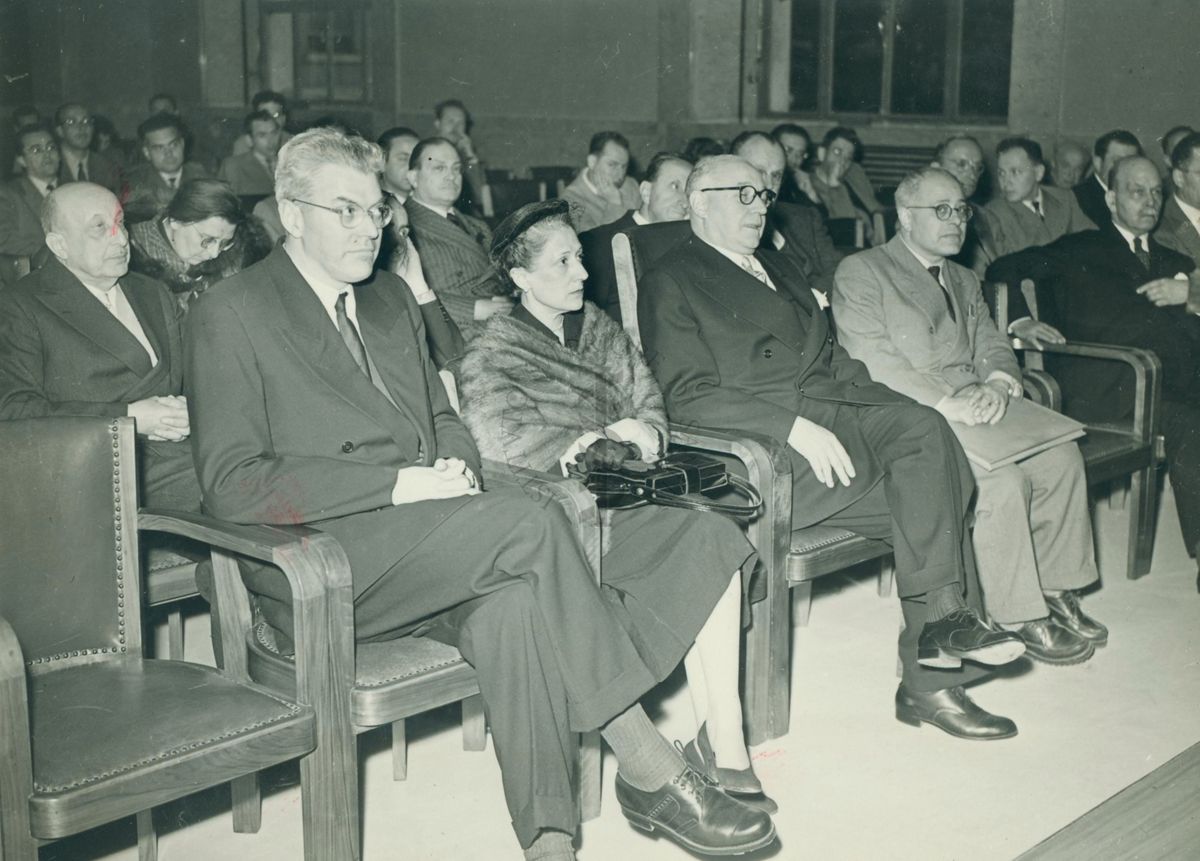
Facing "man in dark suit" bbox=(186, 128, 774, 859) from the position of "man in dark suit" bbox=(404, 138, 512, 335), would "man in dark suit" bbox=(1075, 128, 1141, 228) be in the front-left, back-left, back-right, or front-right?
back-left

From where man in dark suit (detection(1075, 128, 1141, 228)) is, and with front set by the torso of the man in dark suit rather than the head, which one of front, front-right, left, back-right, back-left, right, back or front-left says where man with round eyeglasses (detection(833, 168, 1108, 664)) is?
front-right

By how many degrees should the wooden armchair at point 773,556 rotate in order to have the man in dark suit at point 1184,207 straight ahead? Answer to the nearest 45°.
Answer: approximately 90° to its left

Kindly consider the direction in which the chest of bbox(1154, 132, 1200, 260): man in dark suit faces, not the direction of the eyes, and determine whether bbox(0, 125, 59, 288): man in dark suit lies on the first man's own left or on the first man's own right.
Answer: on the first man's own right

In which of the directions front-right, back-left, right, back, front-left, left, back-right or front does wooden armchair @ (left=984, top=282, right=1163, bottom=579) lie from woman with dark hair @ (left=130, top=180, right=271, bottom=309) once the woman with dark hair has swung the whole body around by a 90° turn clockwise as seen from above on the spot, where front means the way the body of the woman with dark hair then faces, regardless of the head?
back-left
